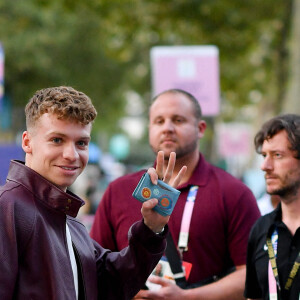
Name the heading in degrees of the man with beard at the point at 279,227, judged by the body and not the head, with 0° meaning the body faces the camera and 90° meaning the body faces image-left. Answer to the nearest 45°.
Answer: approximately 45°

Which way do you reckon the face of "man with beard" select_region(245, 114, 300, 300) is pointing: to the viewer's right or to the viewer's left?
to the viewer's left

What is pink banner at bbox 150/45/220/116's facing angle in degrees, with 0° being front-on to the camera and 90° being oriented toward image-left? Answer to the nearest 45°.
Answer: approximately 0°

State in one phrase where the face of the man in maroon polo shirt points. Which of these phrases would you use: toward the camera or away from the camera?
toward the camera

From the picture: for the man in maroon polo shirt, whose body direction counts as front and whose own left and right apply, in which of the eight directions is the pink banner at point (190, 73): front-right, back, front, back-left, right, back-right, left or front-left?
back

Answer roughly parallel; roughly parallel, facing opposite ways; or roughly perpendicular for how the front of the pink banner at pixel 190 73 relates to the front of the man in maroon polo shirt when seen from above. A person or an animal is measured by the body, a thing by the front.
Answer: roughly parallel

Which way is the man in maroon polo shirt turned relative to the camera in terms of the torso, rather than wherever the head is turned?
toward the camera

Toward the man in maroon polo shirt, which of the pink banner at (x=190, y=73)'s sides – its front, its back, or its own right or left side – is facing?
front

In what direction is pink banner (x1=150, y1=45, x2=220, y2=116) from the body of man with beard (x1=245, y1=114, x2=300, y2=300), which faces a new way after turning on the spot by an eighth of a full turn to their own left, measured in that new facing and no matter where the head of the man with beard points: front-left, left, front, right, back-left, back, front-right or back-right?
back
